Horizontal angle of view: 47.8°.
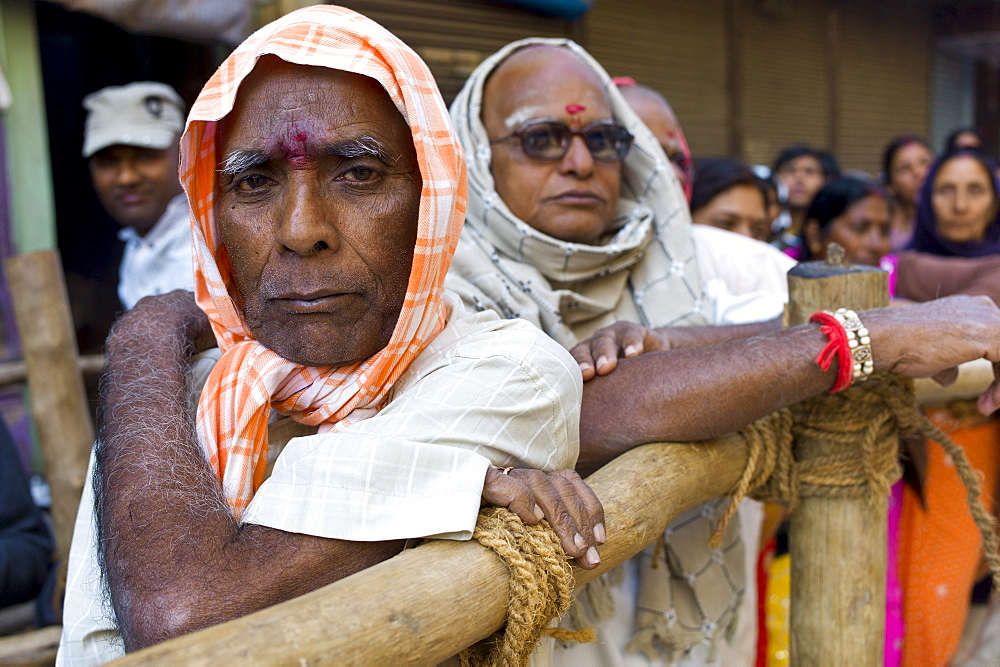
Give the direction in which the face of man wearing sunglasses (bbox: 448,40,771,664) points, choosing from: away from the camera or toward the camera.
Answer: toward the camera

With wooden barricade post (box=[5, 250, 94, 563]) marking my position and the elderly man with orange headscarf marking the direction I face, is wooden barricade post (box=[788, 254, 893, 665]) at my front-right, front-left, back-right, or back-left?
front-left

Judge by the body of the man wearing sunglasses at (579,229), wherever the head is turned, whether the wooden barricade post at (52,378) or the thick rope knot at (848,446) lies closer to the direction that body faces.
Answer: the thick rope knot

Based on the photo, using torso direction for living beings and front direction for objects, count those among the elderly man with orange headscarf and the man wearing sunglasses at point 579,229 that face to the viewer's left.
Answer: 0

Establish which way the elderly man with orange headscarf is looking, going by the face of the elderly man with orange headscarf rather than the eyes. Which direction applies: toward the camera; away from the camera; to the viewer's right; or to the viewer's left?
toward the camera

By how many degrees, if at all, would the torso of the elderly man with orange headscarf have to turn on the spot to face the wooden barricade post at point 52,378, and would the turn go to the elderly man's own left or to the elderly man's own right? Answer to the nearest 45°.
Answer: approximately 135° to the elderly man's own right

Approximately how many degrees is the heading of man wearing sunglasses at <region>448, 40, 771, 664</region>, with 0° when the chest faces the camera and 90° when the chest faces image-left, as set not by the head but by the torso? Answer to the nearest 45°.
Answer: approximately 315°
